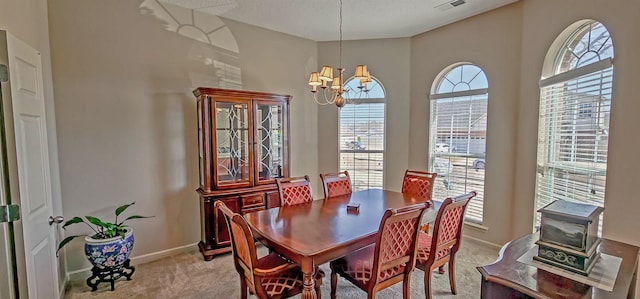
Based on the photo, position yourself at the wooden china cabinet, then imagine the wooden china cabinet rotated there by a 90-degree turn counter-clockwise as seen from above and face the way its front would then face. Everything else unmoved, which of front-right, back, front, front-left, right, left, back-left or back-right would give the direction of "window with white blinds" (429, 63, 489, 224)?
front-right

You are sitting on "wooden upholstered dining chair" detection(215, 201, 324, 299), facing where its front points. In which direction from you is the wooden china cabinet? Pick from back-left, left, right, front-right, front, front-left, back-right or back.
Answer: front-left

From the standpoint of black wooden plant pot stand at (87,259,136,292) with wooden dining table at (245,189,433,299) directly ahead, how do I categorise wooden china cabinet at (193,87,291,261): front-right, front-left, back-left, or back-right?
front-left

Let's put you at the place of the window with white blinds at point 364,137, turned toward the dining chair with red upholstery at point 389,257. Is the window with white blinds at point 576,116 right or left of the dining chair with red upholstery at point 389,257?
left

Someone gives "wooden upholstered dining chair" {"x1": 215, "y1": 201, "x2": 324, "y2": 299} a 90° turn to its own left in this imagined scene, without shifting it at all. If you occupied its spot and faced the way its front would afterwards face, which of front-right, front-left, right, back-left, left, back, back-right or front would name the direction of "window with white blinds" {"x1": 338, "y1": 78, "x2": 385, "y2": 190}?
right

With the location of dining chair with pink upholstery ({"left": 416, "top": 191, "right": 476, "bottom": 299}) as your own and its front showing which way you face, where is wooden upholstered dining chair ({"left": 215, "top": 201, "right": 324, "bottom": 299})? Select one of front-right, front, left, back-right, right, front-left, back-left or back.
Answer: left

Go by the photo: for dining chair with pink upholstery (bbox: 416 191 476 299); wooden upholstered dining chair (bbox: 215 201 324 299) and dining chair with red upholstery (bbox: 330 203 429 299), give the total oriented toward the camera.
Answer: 0

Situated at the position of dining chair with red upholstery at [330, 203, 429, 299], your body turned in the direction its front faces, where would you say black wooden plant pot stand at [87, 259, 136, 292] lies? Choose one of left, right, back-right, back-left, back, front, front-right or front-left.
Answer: front-left

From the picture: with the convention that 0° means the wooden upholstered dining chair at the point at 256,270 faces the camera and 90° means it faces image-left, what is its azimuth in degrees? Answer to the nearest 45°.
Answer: approximately 225°

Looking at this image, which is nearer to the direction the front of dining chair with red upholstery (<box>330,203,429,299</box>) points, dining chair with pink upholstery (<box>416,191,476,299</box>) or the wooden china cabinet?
the wooden china cabinet

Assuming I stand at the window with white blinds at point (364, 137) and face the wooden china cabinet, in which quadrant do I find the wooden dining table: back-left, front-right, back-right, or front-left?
front-left

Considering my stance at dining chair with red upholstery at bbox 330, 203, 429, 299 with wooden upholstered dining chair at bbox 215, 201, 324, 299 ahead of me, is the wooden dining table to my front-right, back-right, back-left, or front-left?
front-right

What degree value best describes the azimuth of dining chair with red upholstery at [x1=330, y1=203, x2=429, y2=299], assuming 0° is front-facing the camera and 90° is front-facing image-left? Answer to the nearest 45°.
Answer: approximately 135°

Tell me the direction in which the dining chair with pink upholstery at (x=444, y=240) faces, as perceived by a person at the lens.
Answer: facing away from the viewer and to the left of the viewer

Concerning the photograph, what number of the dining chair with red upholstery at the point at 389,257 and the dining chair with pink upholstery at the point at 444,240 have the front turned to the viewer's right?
0

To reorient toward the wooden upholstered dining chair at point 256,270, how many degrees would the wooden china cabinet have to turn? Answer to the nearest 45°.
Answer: approximately 45° to its right

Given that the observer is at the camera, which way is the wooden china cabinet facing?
facing the viewer and to the right of the viewer
